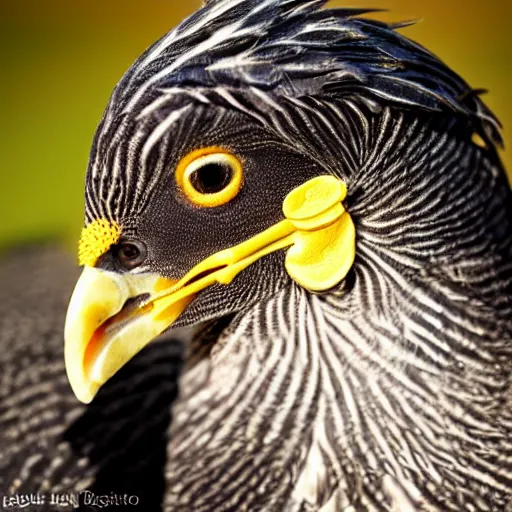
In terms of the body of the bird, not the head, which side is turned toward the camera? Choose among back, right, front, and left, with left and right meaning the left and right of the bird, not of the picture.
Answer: left
